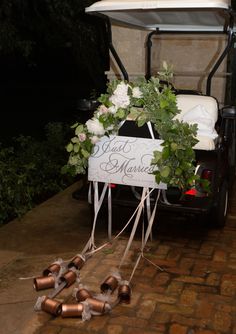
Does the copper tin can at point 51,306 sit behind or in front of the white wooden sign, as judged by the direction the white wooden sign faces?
in front

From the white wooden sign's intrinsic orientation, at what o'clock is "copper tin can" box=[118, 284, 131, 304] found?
The copper tin can is roughly at 12 o'clock from the white wooden sign.

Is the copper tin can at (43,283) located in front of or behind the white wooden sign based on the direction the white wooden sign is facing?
in front

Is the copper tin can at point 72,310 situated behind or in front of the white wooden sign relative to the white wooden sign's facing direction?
in front

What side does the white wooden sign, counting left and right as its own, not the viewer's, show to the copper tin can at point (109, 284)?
front

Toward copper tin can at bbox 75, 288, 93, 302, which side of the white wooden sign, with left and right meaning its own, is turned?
front

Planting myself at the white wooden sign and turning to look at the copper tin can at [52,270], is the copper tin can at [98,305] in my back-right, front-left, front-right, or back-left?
front-left

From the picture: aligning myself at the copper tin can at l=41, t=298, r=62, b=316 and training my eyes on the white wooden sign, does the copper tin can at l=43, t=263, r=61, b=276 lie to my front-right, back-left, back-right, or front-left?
front-left

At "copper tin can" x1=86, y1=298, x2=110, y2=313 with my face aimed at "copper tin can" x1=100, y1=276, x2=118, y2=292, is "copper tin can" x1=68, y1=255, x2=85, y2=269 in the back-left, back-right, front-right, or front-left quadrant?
front-left

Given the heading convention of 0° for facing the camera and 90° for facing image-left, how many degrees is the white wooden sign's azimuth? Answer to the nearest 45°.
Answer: approximately 0°

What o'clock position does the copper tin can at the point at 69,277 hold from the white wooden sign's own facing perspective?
The copper tin can is roughly at 1 o'clock from the white wooden sign.
